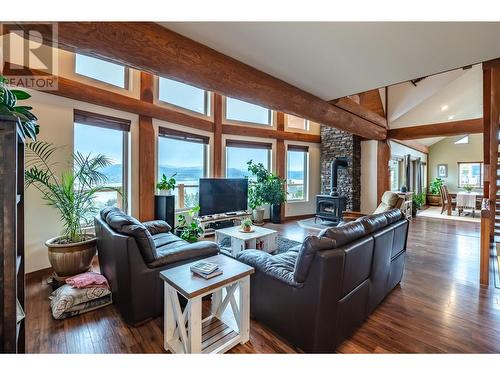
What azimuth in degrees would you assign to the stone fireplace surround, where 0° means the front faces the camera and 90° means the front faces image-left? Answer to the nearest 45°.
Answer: approximately 45°

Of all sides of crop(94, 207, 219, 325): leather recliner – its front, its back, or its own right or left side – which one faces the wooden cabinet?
back

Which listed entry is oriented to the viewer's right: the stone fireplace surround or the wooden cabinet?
the wooden cabinet

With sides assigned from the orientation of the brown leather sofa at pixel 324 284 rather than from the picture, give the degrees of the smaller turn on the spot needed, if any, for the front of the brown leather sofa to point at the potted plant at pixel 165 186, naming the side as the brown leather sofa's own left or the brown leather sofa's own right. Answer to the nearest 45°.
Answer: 0° — it already faces it

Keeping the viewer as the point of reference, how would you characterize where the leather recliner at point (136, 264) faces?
facing away from the viewer and to the right of the viewer

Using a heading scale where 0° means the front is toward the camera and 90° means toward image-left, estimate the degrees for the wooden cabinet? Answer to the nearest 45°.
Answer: approximately 270°

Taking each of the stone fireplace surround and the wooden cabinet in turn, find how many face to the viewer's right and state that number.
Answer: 1

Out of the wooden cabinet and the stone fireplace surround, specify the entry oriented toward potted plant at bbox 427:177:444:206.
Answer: the wooden cabinet
